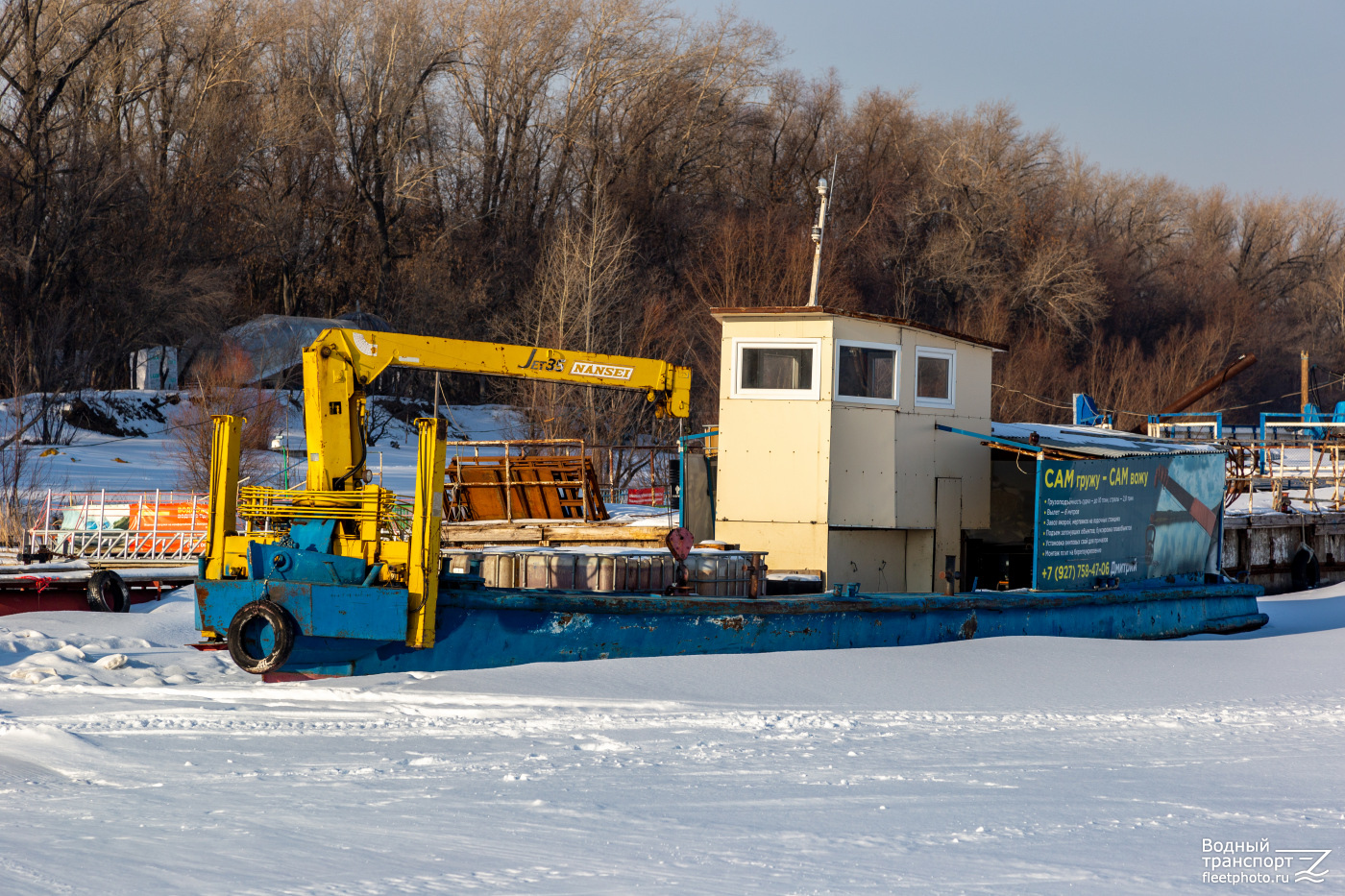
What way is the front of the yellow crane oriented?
to the viewer's right
